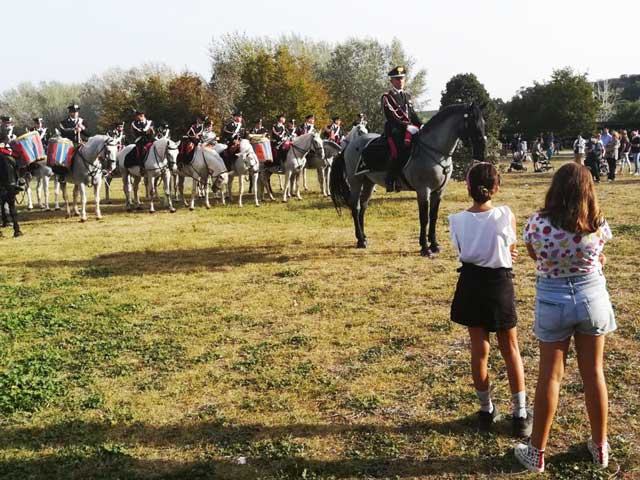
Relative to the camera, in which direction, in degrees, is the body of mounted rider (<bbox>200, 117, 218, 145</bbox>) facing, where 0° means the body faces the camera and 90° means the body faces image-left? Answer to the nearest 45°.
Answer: approximately 315°

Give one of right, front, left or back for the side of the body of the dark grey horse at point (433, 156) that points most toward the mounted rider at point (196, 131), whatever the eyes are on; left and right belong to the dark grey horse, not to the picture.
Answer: back

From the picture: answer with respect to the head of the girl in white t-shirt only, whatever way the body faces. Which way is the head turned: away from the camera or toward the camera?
away from the camera

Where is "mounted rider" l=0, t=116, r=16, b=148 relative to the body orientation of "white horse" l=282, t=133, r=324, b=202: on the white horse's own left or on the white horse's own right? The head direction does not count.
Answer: on the white horse's own right

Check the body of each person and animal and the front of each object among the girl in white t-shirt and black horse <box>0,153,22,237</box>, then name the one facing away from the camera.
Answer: the girl in white t-shirt

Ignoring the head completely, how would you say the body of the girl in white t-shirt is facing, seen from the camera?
away from the camera

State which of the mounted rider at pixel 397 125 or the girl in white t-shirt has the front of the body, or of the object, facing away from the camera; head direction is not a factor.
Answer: the girl in white t-shirt

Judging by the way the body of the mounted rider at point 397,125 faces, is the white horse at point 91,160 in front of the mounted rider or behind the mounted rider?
behind

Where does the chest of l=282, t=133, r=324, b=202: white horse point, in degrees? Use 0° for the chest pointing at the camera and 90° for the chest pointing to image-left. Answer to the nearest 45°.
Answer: approximately 315°
